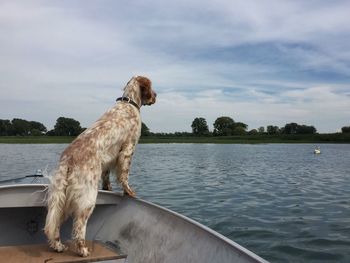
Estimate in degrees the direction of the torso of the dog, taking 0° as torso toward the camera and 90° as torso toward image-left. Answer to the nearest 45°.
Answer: approximately 225°
